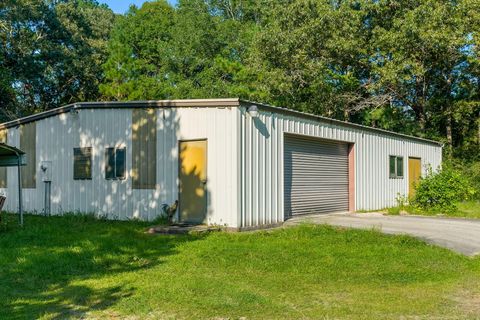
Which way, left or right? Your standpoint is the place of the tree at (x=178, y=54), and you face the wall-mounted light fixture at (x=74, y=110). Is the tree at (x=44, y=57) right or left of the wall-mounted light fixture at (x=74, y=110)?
right

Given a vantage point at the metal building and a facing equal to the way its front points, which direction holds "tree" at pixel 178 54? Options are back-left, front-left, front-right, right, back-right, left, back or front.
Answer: back-left

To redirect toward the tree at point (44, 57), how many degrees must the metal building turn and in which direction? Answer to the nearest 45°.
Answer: approximately 180°

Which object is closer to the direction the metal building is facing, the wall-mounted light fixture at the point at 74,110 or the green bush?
the green bush

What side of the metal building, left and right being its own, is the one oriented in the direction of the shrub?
left

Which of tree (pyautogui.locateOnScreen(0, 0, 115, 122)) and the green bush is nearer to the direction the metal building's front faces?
the green bush

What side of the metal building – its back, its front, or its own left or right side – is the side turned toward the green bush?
left

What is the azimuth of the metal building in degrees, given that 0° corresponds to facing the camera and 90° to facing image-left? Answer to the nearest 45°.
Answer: approximately 315°
